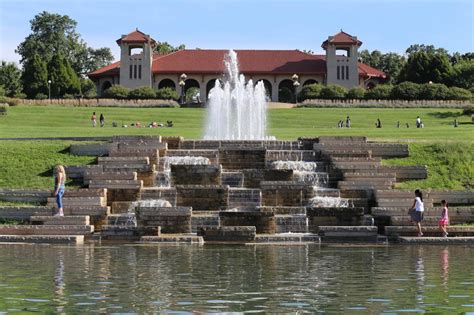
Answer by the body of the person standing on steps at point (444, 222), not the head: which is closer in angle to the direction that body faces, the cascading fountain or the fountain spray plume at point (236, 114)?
the cascading fountain

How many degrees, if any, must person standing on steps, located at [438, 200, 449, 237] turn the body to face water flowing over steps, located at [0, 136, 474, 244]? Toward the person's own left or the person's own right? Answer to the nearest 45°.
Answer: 0° — they already face it

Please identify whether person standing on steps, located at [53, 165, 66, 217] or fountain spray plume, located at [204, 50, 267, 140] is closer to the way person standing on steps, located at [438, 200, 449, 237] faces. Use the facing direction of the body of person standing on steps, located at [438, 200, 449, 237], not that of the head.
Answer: the person standing on steps

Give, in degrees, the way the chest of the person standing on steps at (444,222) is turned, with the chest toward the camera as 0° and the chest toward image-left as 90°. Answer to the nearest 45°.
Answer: approximately 90°

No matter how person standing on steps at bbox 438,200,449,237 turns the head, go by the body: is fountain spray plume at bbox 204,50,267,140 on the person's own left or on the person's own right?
on the person's own right

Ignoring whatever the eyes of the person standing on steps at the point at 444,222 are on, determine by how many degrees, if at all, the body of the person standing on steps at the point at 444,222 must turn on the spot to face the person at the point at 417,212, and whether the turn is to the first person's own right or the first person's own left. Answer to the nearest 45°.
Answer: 0° — they already face them

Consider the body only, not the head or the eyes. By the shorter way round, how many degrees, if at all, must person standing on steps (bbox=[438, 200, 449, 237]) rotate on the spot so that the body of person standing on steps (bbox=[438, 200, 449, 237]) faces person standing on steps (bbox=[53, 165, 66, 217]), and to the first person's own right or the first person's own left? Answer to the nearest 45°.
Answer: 0° — they already face them
